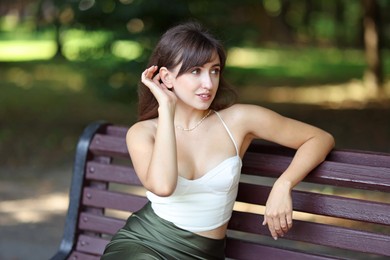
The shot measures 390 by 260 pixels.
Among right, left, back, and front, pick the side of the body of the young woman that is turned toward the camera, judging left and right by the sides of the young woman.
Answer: front

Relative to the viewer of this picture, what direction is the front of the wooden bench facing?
facing the viewer and to the left of the viewer

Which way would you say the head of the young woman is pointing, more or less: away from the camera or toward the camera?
toward the camera

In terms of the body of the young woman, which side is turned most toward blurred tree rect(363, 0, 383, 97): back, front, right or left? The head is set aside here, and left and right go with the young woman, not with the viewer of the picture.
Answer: back

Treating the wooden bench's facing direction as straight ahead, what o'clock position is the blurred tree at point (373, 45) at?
The blurred tree is roughly at 5 o'clock from the wooden bench.
